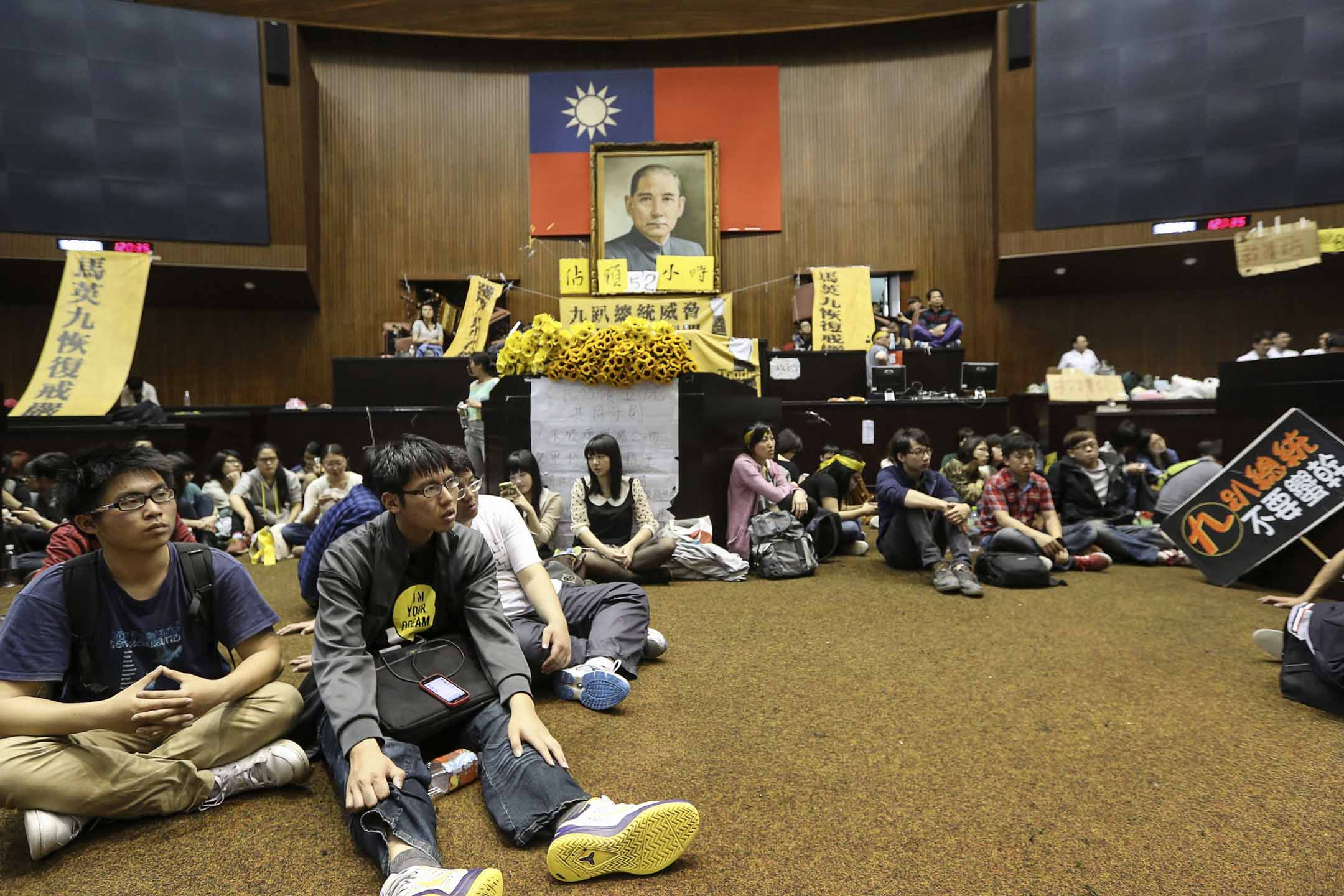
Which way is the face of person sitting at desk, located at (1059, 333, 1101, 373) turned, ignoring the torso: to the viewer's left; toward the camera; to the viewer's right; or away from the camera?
toward the camera

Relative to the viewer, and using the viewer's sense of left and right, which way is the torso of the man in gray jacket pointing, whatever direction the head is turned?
facing the viewer and to the right of the viewer

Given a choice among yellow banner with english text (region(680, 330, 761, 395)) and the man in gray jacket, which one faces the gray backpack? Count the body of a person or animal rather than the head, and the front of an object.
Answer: the yellow banner with english text

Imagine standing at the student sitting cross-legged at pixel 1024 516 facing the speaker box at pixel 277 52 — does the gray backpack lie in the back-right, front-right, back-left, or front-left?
front-left

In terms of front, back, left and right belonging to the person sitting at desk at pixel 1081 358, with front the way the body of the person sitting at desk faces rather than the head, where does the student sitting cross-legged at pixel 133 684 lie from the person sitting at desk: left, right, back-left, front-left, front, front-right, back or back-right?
front

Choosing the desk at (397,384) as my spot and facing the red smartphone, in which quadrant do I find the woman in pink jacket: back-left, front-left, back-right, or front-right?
front-left

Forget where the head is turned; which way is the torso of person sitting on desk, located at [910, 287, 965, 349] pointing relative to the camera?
toward the camera

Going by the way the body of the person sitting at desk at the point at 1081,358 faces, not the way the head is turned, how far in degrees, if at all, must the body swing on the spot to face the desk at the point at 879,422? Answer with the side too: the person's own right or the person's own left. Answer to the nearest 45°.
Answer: approximately 45° to the person's own right

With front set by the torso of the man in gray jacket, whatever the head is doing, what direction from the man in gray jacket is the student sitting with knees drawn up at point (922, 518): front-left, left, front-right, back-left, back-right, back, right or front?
left

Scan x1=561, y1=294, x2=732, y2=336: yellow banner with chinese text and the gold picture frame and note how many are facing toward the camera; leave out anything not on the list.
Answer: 2

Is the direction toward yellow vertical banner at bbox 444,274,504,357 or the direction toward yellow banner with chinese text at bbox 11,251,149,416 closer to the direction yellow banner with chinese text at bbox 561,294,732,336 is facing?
the yellow banner with chinese text

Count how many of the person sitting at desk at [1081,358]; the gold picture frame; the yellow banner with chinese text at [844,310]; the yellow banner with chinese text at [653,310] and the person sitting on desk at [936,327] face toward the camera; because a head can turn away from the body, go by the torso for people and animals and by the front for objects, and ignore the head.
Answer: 5

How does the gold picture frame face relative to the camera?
toward the camera

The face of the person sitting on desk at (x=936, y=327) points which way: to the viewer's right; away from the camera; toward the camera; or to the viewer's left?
toward the camera

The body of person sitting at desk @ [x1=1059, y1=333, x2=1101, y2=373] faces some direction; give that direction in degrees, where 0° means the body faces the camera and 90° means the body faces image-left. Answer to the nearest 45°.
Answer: approximately 0°

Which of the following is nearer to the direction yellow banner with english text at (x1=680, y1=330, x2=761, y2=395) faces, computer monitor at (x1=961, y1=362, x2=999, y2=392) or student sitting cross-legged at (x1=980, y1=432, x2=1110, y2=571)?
the student sitting cross-legged
